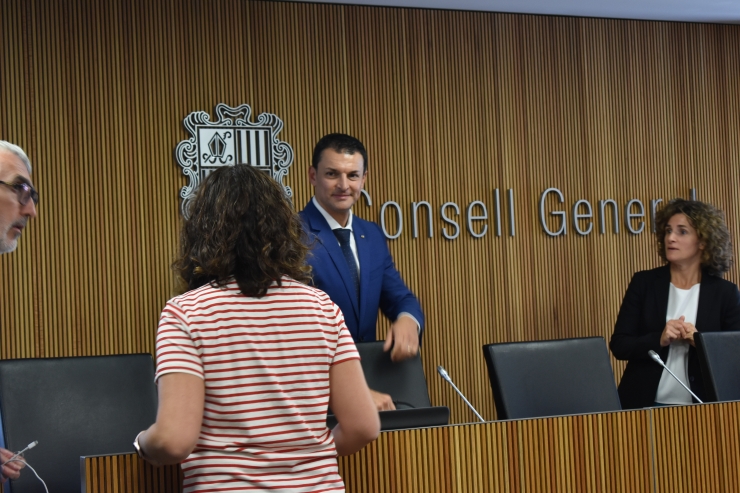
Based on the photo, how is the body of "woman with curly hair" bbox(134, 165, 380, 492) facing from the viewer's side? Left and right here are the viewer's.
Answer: facing away from the viewer

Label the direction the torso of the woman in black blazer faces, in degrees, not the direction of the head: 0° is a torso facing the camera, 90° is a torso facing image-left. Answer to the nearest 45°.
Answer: approximately 0°

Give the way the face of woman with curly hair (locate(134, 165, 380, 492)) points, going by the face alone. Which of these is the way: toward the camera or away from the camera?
away from the camera

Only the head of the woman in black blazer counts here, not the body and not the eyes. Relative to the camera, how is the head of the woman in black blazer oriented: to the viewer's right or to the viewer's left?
to the viewer's left

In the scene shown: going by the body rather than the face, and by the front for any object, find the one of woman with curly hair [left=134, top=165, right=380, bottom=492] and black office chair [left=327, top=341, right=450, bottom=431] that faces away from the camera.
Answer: the woman with curly hair
